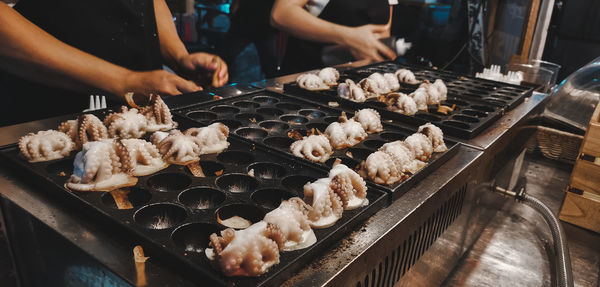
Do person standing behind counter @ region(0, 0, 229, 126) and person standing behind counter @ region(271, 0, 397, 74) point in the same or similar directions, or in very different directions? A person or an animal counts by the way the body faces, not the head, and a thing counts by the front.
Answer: same or similar directions

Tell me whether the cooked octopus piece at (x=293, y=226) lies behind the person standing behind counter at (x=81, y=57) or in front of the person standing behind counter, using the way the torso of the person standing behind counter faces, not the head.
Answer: in front

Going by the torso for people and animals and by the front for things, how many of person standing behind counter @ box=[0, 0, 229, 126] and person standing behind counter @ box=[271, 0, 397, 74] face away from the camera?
0

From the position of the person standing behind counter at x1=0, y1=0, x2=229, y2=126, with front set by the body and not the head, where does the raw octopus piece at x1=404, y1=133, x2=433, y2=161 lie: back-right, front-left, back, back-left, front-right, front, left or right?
front

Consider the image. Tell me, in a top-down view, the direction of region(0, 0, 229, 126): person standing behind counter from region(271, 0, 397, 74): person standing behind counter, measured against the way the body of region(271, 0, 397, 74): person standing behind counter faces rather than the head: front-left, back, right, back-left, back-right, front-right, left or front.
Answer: right

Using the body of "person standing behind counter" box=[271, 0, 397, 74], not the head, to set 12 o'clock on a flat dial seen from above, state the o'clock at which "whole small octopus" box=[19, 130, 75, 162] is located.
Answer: The whole small octopus is roughly at 2 o'clock from the person standing behind counter.

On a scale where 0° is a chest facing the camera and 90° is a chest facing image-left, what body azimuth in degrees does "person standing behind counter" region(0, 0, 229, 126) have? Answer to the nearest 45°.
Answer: approximately 315°

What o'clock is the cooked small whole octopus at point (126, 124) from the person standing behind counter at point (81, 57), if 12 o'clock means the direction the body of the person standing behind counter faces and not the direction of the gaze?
The cooked small whole octopus is roughly at 1 o'clock from the person standing behind counter.

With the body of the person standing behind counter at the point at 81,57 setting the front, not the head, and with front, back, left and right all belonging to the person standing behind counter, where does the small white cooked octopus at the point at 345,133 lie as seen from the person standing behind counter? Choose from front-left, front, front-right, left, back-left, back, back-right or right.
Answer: front

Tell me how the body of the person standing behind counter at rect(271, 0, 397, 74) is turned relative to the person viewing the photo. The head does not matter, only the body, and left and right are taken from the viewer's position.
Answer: facing the viewer and to the right of the viewer

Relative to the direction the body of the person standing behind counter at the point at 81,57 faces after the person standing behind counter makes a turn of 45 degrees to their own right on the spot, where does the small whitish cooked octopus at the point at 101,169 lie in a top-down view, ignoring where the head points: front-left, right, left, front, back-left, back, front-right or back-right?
front

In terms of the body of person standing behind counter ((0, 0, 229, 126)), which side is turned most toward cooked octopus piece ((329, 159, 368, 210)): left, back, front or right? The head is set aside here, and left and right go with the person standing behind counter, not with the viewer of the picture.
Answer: front

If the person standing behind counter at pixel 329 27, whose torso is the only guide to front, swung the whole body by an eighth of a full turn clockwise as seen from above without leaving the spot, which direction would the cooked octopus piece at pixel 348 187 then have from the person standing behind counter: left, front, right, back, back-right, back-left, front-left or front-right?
front

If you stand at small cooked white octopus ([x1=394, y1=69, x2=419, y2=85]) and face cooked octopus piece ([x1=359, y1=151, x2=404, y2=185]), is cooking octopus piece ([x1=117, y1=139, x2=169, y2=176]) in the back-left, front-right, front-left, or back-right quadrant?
front-right
